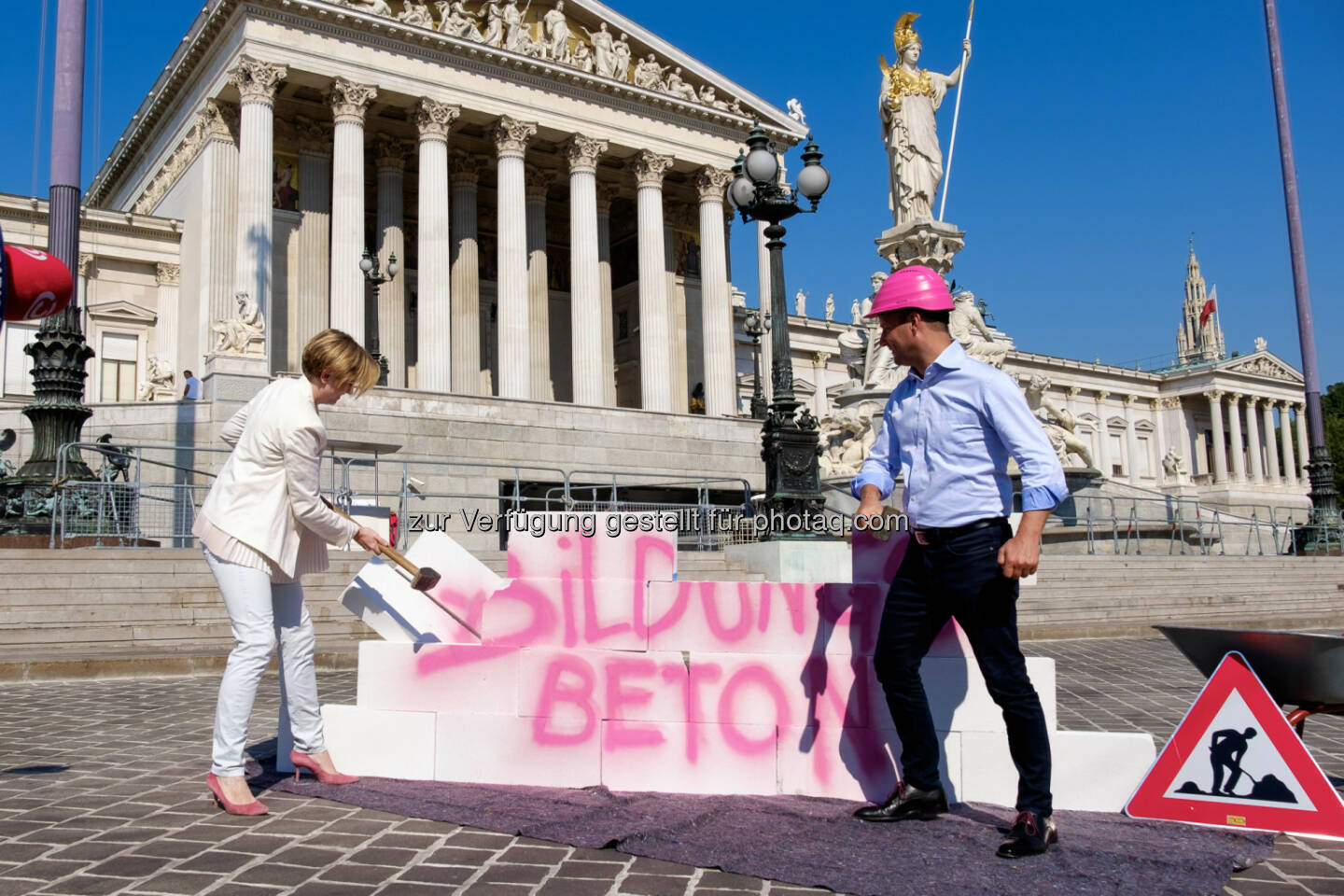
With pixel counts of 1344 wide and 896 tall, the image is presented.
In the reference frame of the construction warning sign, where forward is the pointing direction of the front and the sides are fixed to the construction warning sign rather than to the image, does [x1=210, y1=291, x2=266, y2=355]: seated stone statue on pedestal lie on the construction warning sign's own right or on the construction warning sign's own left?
on the construction warning sign's own right

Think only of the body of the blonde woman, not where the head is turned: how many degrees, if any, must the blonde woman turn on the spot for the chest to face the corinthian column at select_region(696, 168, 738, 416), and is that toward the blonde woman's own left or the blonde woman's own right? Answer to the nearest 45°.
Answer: approximately 45° to the blonde woman's own left

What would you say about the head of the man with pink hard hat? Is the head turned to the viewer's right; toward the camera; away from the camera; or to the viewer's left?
to the viewer's left

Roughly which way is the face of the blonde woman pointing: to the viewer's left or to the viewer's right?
to the viewer's right

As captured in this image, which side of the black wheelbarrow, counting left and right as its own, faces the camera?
left

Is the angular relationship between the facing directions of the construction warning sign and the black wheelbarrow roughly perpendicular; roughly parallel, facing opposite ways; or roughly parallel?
roughly perpendicular

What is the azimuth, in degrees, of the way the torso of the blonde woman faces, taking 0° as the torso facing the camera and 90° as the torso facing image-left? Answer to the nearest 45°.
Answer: approximately 270°
